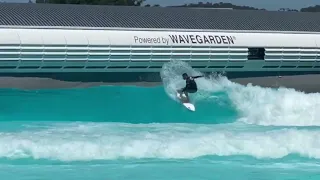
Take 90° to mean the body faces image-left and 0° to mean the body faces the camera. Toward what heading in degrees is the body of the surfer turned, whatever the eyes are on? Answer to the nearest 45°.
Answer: approximately 45°
